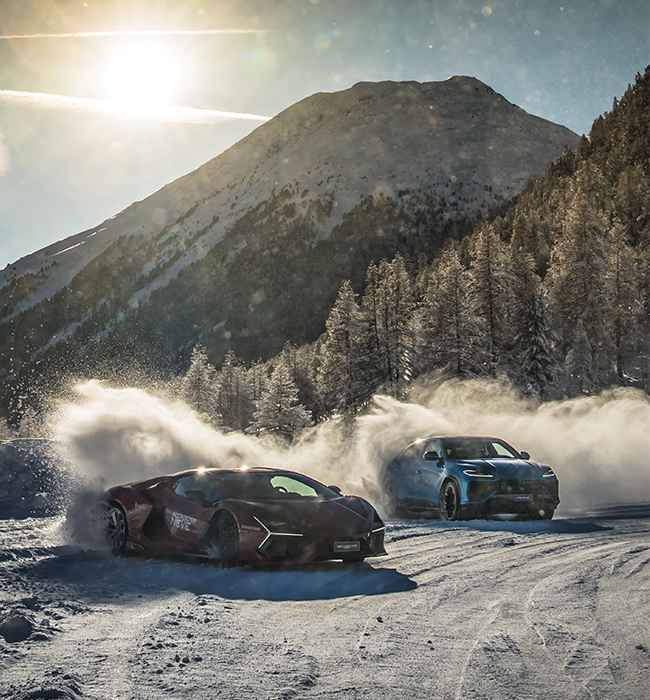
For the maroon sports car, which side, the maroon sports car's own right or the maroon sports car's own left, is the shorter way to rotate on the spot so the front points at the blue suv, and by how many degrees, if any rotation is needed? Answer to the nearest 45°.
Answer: approximately 90° to the maroon sports car's own left

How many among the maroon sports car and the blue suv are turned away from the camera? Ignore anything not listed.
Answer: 0

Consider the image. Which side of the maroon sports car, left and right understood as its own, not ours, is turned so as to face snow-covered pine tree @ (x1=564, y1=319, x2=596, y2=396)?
left

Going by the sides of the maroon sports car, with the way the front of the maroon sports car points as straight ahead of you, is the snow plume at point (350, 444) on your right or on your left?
on your left

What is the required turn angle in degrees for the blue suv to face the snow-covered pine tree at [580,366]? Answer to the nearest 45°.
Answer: approximately 135° to its left

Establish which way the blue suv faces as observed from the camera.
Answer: facing the viewer and to the right of the viewer

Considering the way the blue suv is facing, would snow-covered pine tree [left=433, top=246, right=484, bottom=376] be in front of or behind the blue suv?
behind

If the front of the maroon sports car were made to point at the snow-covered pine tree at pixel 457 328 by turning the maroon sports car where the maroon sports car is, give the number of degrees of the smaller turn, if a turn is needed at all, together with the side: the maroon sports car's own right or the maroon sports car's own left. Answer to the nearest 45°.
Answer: approximately 135° to the maroon sports car's own left

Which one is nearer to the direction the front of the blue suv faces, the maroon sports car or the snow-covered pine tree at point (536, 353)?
the maroon sports car

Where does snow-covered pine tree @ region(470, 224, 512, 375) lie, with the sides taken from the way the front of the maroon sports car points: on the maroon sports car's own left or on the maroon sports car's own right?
on the maroon sports car's own left

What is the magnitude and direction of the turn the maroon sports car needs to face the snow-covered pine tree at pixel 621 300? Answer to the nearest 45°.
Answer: approximately 90° to its left
